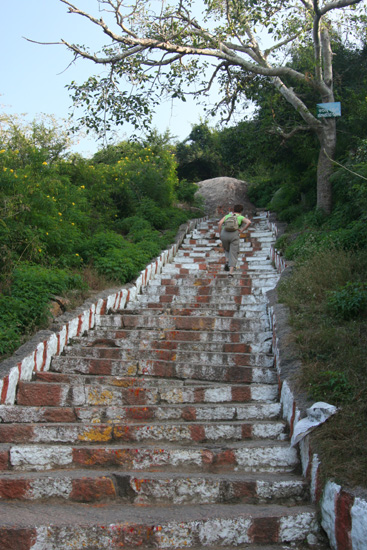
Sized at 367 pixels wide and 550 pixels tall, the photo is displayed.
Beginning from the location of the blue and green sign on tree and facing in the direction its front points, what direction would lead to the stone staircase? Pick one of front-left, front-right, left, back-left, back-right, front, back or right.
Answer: front

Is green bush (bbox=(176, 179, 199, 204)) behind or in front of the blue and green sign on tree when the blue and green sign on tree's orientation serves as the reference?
behind

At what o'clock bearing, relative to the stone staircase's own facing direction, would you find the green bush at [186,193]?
The green bush is roughly at 6 o'clock from the stone staircase.

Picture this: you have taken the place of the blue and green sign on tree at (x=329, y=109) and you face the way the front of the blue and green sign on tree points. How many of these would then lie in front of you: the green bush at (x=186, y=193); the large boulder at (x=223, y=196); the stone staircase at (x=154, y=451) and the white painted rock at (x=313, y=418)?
2

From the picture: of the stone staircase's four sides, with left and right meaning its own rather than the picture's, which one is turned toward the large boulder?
back

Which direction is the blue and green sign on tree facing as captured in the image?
toward the camera

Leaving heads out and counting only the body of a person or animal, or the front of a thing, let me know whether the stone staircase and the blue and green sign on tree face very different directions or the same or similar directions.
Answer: same or similar directions

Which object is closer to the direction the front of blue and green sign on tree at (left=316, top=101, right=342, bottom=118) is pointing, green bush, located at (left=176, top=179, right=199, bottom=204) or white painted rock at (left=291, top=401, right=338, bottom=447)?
the white painted rock

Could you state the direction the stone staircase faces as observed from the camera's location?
facing the viewer

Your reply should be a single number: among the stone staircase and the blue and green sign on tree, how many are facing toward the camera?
2

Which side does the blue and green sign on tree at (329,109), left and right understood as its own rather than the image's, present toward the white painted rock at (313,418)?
front
